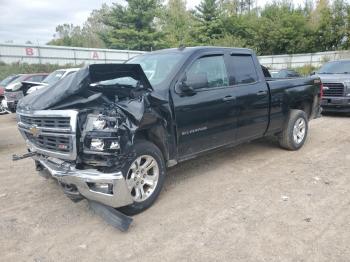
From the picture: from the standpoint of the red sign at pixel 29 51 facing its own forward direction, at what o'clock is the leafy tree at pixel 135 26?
The leafy tree is roughly at 8 o'clock from the red sign.

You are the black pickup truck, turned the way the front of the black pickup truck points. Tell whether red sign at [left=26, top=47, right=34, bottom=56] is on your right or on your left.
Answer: on your right

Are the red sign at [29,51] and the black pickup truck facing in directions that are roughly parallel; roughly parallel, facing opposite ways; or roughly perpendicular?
roughly perpendicular

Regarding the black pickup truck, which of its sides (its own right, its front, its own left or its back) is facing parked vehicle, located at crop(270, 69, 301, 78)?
back

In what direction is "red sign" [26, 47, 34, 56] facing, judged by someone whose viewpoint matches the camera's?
facing the viewer

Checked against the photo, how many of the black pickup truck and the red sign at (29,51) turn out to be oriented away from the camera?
0

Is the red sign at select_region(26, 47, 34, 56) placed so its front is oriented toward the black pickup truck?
yes
